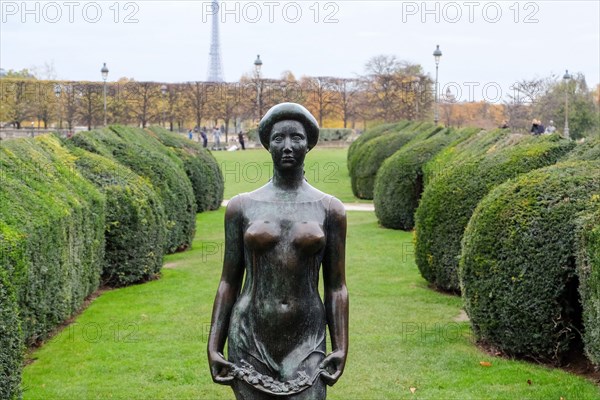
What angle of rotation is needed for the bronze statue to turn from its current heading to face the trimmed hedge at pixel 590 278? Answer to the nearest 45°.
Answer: approximately 135° to its left

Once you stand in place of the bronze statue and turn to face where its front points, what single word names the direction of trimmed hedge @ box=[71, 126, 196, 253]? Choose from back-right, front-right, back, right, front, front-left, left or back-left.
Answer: back

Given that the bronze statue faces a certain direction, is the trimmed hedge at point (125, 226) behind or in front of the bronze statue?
behind

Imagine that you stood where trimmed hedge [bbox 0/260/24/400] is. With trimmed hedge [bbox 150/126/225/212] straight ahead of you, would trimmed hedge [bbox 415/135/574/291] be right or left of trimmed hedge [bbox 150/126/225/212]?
right

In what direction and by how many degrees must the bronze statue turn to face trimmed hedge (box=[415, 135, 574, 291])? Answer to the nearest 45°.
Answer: approximately 180°

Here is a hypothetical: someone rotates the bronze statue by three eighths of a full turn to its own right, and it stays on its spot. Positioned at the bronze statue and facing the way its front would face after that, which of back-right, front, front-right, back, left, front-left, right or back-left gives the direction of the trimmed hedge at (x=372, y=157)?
front-right

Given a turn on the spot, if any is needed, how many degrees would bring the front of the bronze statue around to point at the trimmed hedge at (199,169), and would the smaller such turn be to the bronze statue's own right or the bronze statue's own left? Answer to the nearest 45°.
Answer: approximately 180°

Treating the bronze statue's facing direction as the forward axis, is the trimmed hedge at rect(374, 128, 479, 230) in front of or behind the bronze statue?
behind

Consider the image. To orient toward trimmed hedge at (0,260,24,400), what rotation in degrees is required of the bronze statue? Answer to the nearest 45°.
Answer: approximately 135° to its right

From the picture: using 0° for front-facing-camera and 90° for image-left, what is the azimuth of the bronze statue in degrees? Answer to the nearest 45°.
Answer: approximately 0°
